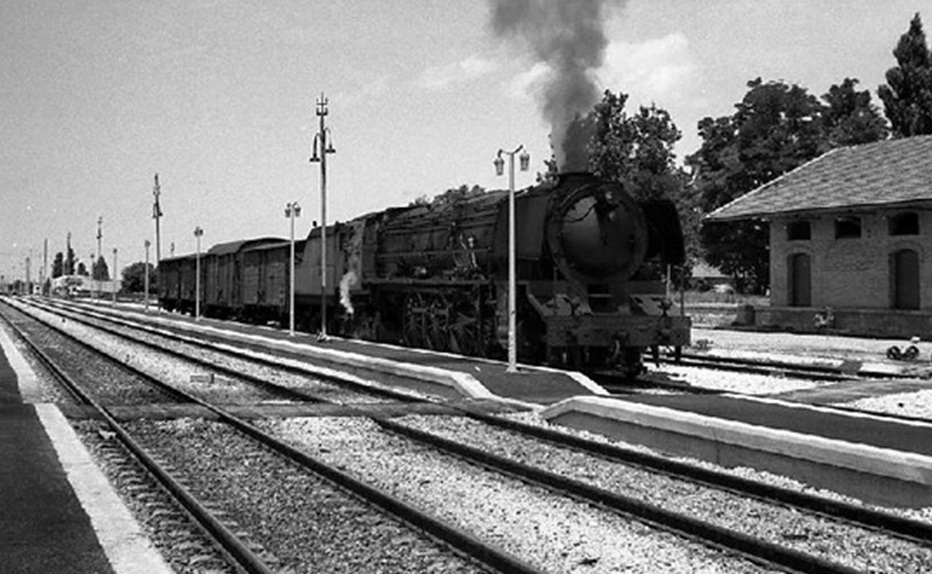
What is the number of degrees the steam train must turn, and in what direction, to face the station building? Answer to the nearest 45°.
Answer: approximately 90° to its left

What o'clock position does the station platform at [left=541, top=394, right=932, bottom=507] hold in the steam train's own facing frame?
The station platform is roughly at 1 o'clock from the steam train.

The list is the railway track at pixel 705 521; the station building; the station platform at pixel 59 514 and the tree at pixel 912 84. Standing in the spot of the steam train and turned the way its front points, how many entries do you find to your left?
2

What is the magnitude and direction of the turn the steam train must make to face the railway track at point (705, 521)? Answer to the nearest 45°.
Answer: approximately 45° to its right

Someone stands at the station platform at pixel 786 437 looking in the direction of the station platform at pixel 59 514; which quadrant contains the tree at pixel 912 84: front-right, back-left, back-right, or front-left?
back-right

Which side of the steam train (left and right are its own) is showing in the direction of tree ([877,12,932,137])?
left

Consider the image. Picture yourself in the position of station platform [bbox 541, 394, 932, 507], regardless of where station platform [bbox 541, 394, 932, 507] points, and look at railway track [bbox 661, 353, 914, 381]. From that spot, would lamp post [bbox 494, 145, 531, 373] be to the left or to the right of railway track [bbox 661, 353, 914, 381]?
left

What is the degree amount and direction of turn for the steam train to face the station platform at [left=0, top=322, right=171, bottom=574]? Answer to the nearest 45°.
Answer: approximately 90° to its right

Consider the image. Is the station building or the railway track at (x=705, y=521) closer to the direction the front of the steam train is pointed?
the railway track

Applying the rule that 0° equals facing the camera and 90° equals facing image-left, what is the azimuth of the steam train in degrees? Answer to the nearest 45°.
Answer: approximately 315°
